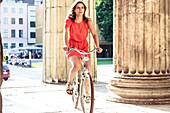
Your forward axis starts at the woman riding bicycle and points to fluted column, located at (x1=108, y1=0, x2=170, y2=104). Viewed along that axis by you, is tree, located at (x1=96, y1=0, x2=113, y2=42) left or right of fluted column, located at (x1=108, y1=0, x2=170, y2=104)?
left

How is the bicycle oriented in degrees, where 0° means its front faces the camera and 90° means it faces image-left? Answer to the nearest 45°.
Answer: approximately 0°

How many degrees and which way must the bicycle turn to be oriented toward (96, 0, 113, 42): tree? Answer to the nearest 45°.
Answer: approximately 180°

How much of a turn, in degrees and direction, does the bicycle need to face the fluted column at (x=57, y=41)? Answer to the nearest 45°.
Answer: approximately 180°

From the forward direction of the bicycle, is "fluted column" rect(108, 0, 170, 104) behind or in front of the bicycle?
behind
